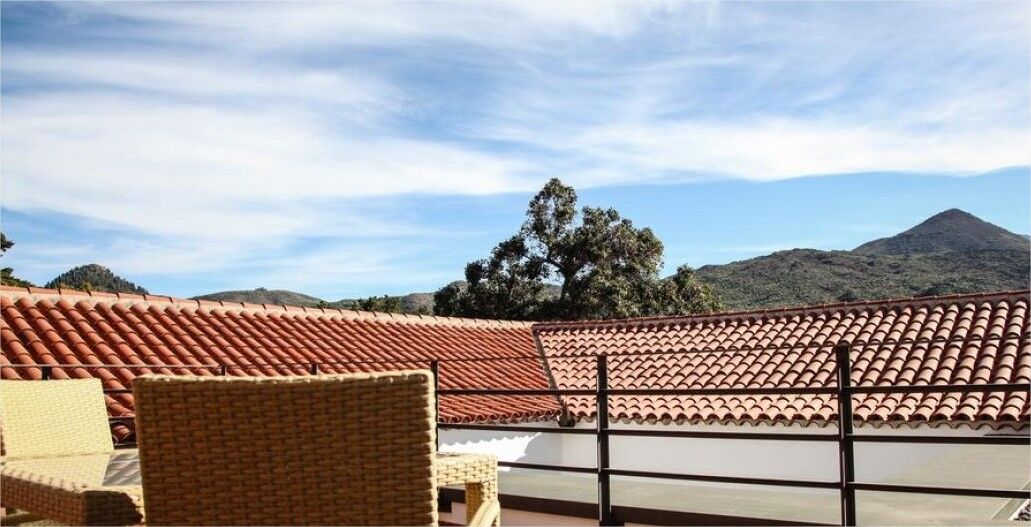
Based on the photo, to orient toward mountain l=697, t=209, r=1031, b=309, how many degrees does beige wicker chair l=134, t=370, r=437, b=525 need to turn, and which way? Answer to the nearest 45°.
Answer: approximately 45° to its right

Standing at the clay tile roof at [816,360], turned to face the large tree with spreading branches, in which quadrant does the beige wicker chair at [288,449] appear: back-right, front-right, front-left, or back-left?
back-left

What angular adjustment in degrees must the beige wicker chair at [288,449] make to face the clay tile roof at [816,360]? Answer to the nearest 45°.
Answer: approximately 45° to its right

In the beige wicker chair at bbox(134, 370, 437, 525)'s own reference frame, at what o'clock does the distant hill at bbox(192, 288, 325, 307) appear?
The distant hill is roughly at 12 o'clock from the beige wicker chair.

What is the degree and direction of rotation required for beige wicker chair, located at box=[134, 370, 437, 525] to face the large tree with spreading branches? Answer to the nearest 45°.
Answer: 0° — it already faces it

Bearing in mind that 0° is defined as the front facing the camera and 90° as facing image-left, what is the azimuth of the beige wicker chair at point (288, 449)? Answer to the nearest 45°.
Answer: approximately 180°

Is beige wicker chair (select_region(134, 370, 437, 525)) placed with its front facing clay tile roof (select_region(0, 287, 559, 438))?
yes

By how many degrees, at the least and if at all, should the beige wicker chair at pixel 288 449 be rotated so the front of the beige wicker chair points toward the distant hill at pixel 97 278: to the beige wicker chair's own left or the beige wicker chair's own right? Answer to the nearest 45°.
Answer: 0° — it already faces it

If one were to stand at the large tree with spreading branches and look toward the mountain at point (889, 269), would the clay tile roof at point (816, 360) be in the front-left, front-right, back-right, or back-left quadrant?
back-right
